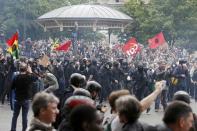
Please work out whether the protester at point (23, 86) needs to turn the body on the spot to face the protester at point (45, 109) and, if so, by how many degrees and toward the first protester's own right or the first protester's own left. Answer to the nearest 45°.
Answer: approximately 135° to the first protester's own right

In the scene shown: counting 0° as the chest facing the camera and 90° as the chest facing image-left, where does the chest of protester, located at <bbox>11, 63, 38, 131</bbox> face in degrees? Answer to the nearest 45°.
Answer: approximately 225°

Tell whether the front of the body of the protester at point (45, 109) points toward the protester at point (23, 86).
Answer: no

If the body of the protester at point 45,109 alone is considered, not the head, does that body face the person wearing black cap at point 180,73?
no

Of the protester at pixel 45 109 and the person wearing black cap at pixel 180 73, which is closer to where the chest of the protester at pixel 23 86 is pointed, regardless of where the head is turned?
the person wearing black cap
